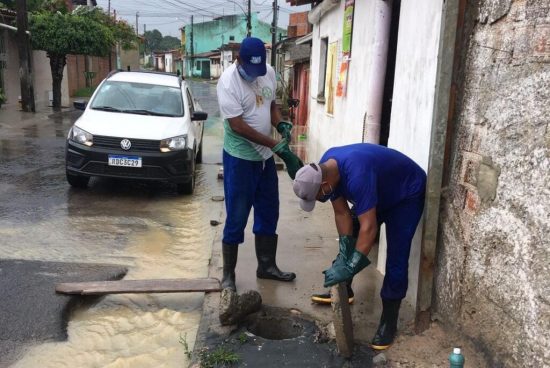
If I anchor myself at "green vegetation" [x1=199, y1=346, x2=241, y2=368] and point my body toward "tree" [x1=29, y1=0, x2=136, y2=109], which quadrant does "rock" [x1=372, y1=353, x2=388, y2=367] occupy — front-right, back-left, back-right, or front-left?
back-right

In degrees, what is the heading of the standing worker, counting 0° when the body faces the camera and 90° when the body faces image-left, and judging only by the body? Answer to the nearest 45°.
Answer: approximately 315°

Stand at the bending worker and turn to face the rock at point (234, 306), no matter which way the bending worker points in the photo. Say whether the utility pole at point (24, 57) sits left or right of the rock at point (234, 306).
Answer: right

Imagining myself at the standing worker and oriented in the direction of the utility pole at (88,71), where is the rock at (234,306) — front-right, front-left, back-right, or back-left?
back-left

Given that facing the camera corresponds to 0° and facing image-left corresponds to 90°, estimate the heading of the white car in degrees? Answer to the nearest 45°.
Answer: approximately 0°

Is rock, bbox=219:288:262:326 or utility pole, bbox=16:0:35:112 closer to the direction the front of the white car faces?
the rock

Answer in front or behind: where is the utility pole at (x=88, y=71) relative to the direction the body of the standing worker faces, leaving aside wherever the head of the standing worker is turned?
behind

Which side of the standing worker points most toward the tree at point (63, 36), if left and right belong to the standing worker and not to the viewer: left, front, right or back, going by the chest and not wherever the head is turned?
back

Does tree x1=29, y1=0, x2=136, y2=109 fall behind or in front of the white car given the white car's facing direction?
behind

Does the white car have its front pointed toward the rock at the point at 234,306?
yes

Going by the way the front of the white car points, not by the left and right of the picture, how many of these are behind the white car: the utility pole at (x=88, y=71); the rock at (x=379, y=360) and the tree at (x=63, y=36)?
2

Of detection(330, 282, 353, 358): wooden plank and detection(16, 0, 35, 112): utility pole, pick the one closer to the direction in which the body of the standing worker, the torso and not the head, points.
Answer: the wooden plank
